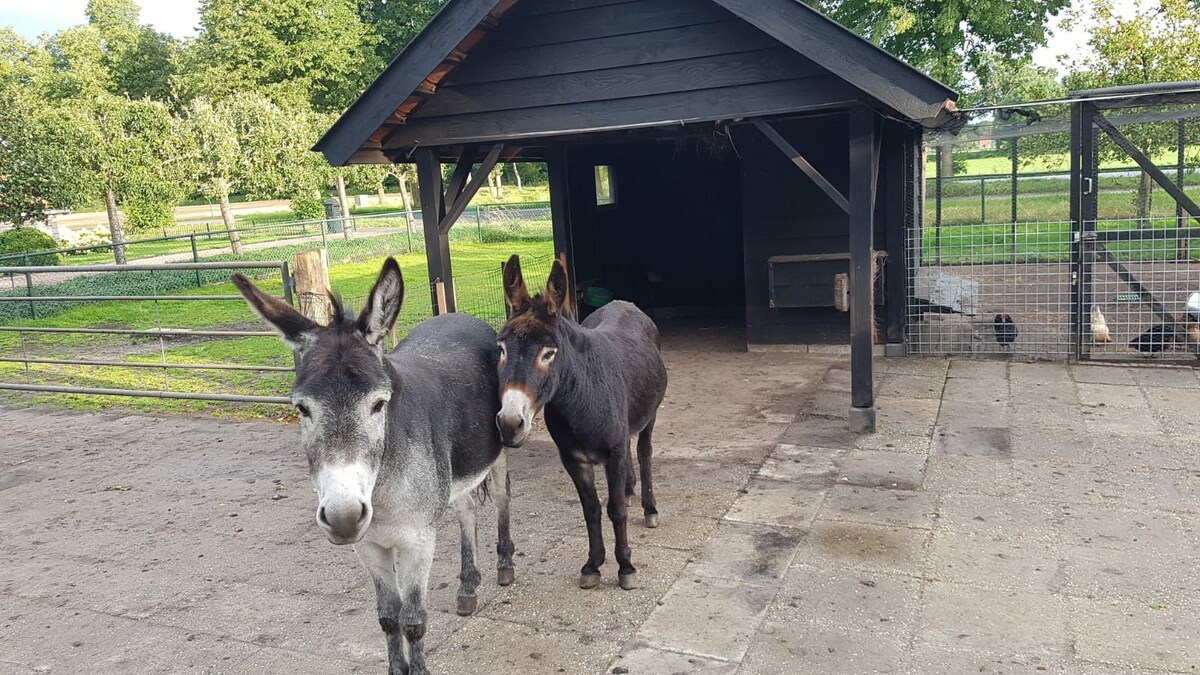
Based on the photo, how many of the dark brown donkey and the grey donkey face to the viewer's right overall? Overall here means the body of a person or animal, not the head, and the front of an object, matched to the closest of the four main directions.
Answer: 0

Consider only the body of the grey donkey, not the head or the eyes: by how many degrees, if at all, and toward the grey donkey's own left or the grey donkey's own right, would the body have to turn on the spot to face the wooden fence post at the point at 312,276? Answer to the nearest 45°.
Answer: approximately 135° to the grey donkey's own right

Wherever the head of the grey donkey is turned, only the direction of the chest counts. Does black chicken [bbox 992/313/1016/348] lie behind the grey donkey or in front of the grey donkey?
behind

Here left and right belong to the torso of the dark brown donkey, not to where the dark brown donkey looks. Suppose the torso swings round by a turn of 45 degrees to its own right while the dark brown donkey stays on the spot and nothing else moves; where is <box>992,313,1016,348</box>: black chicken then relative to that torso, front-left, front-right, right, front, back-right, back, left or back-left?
back-right

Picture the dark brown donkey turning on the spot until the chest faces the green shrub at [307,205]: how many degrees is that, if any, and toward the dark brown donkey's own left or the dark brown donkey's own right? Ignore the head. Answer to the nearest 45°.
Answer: approximately 135° to the dark brown donkey's own right

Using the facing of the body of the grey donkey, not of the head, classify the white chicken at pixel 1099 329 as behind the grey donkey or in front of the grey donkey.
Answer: behind

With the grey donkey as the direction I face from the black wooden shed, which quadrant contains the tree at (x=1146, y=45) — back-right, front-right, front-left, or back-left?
back-left

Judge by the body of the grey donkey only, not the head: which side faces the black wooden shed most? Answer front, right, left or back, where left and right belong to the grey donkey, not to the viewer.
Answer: back

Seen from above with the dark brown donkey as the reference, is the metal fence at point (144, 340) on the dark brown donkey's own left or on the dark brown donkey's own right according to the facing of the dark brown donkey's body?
on the dark brown donkey's own right

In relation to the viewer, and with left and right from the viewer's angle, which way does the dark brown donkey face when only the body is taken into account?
facing the viewer and to the left of the viewer

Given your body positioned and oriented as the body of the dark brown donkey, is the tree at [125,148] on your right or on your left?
on your right
